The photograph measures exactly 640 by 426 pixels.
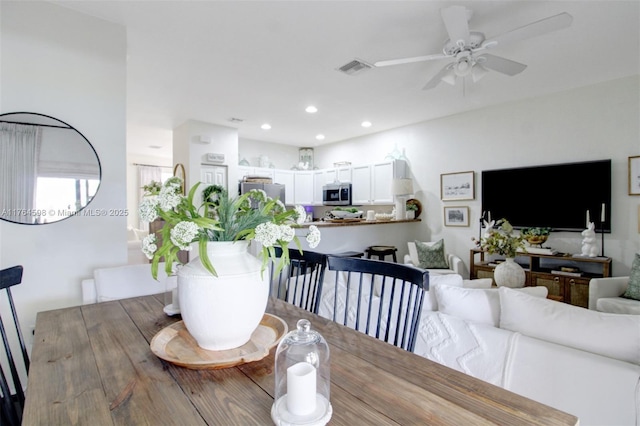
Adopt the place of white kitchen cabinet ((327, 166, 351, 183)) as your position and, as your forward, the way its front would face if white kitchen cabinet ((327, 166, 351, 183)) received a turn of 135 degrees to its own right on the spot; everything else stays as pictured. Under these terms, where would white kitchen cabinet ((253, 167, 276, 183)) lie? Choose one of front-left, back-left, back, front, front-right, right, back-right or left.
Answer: left

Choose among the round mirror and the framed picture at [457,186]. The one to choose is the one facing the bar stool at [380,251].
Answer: the framed picture

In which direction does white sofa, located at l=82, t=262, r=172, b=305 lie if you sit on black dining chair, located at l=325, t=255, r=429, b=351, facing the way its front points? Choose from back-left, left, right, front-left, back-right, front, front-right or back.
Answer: front-right

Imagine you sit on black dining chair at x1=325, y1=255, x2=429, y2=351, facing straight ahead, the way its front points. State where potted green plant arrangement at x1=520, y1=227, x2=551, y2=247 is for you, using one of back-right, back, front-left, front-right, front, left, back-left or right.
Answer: back

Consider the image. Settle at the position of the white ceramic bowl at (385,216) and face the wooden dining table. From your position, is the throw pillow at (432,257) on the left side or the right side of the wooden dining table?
left

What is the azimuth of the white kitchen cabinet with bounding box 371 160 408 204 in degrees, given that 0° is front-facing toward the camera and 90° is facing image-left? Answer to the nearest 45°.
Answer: approximately 45°

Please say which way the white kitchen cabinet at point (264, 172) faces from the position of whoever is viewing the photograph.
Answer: facing the viewer and to the right of the viewer

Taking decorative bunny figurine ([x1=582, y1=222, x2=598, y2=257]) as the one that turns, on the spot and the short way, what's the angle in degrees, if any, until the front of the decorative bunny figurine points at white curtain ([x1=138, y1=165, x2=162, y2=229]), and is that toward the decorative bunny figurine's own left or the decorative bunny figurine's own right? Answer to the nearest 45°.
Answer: approximately 45° to the decorative bunny figurine's own right

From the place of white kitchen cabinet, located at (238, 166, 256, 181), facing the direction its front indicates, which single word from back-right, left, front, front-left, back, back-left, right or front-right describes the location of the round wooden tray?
front-right

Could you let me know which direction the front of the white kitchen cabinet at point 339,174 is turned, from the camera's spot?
facing the viewer and to the left of the viewer

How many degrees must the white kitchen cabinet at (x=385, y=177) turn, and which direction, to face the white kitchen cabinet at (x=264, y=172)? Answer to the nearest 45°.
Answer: approximately 45° to its right

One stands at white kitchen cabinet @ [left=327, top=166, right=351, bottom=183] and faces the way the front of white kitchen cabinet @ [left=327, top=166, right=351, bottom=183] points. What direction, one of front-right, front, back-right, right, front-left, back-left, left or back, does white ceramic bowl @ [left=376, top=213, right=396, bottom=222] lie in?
left
